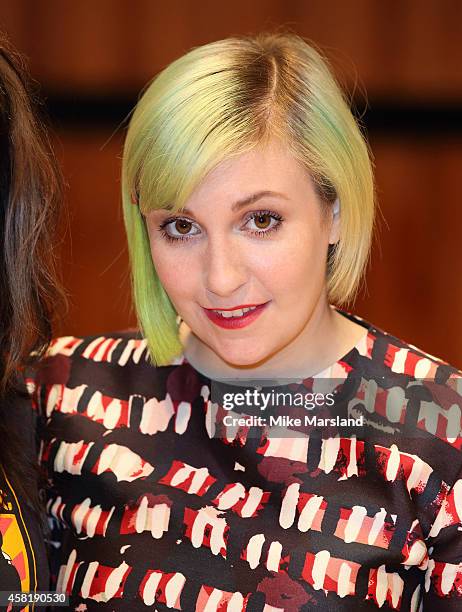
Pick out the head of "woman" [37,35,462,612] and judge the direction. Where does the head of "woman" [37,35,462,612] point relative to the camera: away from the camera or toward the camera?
toward the camera

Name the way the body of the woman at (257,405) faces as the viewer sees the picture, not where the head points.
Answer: toward the camera
